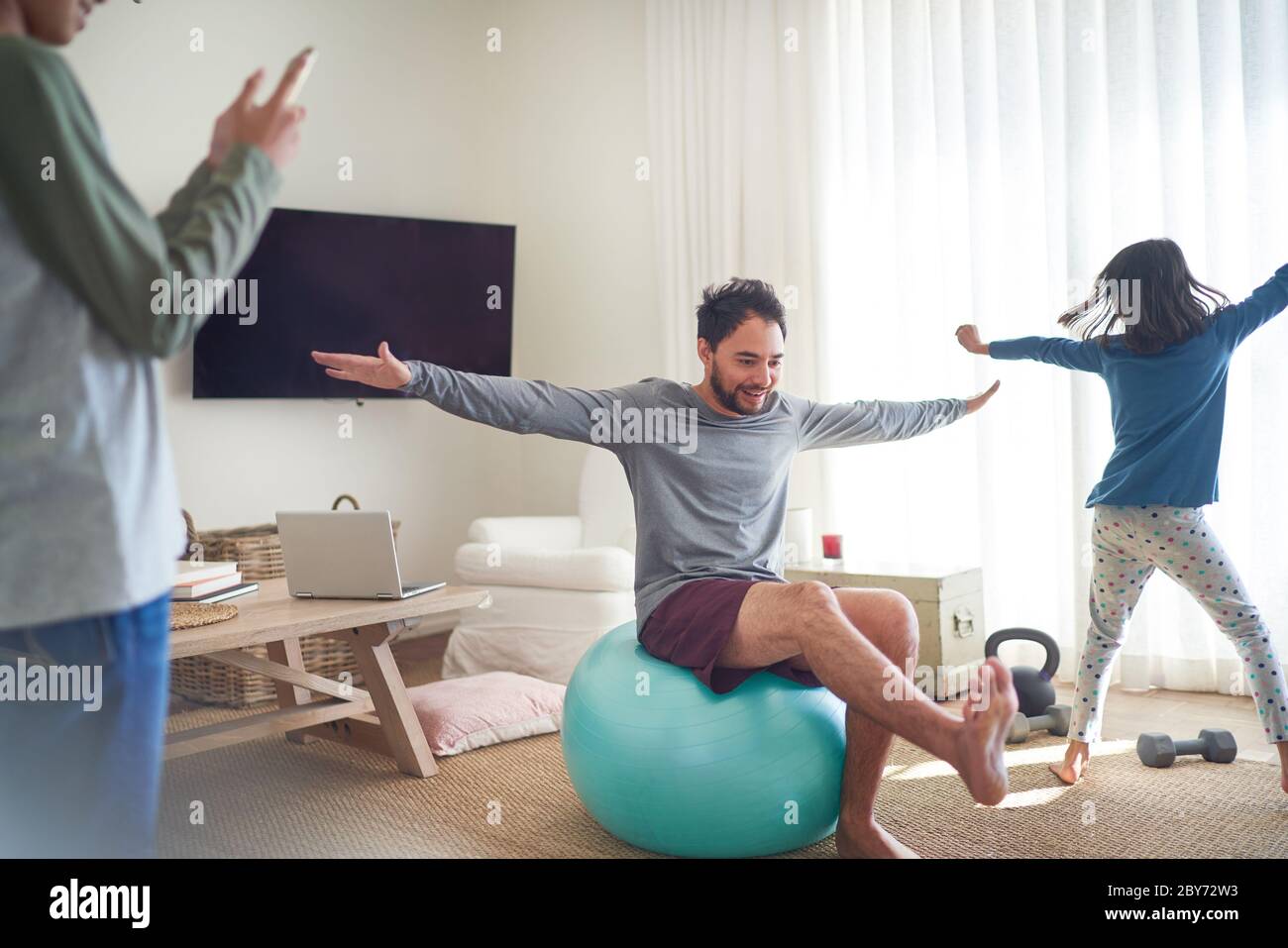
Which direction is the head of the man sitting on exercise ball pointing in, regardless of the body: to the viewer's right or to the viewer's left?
to the viewer's right

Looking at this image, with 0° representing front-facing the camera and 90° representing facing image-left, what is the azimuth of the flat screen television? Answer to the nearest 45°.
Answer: approximately 0°

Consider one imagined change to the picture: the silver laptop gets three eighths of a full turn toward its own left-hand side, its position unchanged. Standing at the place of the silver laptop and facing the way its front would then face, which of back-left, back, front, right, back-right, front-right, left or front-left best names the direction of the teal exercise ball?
back-left

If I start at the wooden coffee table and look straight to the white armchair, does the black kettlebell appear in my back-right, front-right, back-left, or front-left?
front-right

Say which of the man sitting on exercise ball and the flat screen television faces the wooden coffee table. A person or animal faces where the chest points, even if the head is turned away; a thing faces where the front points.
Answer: the flat screen television

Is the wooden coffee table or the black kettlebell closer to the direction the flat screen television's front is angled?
the wooden coffee table

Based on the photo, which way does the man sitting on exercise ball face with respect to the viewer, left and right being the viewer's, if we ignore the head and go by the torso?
facing the viewer and to the right of the viewer

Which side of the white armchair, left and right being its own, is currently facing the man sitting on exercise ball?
left

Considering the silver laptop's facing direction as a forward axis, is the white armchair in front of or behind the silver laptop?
in front

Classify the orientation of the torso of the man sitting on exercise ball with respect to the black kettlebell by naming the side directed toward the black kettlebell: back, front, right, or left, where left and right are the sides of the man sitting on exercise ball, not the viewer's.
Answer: left

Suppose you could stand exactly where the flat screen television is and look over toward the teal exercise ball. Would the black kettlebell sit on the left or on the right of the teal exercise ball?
left

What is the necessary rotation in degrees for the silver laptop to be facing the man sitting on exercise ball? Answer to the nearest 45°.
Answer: approximately 90° to its right
